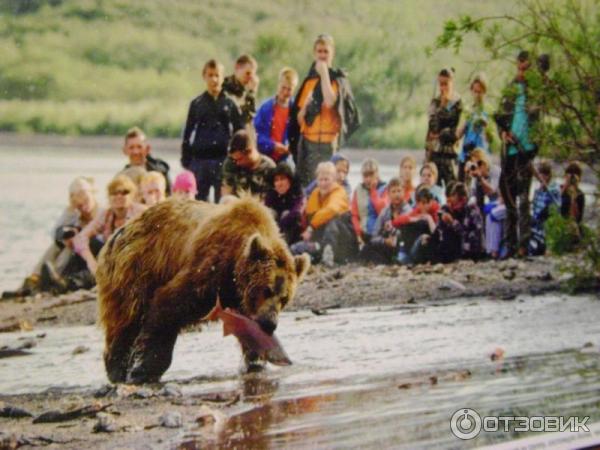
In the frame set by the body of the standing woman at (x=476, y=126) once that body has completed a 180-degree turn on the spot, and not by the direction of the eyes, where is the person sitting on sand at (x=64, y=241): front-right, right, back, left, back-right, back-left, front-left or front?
back-left

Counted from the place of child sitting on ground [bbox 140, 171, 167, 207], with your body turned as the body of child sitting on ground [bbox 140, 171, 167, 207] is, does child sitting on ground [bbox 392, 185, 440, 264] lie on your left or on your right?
on your left

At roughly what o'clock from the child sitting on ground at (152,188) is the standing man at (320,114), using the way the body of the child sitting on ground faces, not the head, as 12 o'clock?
The standing man is roughly at 8 o'clock from the child sitting on ground.

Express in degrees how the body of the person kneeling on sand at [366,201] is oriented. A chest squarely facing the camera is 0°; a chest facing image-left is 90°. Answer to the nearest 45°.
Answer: approximately 0°

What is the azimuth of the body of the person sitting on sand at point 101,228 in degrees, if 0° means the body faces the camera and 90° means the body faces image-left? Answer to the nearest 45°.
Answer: approximately 0°
